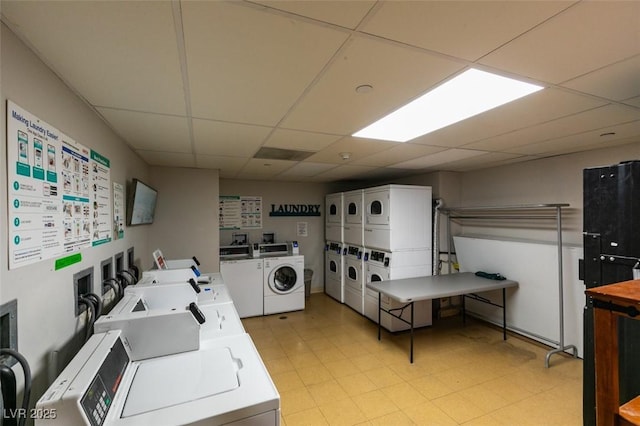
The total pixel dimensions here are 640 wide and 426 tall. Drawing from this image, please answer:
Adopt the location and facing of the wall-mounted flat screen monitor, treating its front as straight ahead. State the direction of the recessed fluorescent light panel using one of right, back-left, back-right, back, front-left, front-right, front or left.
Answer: front

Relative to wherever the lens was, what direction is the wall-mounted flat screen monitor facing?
facing the viewer and to the right of the viewer

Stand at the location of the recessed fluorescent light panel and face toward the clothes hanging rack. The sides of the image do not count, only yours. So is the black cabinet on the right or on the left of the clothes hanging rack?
right

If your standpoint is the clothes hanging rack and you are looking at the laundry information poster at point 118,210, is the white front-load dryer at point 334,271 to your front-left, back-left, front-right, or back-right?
front-right

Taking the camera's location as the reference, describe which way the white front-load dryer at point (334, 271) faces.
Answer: facing the viewer and to the left of the viewer

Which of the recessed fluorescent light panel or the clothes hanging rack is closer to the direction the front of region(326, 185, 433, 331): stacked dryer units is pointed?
the recessed fluorescent light panel

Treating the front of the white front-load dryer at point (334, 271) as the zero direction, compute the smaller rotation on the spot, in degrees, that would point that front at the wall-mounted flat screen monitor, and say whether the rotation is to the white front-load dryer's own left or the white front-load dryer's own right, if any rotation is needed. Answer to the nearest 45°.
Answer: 0° — it already faces it

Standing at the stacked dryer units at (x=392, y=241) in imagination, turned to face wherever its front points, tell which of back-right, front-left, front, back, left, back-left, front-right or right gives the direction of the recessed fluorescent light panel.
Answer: front-left

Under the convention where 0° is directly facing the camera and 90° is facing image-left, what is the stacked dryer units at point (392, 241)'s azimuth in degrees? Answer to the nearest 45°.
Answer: approximately 45°

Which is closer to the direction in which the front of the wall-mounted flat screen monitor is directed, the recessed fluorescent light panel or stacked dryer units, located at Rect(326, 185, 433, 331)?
the recessed fluorescent light panel

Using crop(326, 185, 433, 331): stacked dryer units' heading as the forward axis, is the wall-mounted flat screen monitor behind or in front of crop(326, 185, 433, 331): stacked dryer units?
in front

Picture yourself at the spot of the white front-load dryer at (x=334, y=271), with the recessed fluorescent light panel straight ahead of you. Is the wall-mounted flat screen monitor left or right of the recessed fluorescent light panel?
right

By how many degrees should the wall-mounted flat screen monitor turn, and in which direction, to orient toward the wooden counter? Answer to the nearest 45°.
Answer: approximately 45° to its right

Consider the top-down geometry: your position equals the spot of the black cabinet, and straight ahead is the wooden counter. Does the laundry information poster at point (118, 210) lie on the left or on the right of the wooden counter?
right

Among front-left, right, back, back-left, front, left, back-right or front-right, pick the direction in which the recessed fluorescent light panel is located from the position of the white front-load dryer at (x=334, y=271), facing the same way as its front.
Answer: front-left
